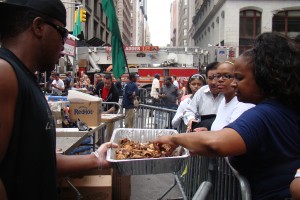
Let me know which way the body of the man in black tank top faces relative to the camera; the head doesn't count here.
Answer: to the viewer's right

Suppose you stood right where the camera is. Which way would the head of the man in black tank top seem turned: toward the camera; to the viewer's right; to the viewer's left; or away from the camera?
to the viewer's right

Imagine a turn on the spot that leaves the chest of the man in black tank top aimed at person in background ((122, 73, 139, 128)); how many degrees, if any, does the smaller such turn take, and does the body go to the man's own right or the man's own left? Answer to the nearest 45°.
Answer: approximately 90° to the man's own left

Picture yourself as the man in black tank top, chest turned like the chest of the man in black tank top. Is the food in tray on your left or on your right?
on your left

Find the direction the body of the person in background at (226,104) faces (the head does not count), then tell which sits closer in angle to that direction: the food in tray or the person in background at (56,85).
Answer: the food in tray

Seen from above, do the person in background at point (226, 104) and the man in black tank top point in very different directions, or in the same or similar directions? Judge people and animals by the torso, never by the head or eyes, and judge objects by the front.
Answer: very different directions

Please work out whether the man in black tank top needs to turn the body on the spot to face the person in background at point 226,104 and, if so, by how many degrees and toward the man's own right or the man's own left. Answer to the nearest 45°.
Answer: approximately 45° to the man's own left

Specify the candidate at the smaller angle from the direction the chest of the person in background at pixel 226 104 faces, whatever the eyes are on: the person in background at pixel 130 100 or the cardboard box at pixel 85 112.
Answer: the cardboard box

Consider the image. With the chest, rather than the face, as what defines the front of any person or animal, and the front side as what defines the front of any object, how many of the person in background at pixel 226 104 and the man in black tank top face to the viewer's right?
1

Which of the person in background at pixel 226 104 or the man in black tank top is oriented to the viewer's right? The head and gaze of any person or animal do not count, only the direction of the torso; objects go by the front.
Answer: the man in black tank top

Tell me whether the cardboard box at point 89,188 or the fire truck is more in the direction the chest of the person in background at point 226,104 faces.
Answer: the cardboard box
